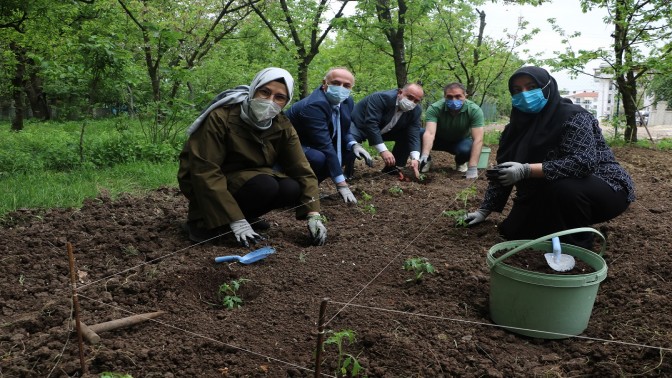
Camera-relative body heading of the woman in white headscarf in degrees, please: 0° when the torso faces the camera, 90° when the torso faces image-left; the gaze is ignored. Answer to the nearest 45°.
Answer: approximately 315°

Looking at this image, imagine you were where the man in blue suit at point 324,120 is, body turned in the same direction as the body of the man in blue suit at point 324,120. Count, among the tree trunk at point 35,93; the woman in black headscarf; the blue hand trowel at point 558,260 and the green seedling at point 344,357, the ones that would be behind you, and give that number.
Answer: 1

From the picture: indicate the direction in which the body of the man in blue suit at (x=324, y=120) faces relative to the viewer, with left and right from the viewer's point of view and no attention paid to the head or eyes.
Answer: facing the viewer and to the right of the viewer

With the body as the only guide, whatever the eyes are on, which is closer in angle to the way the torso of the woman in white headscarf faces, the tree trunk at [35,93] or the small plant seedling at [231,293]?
the small plant seedling

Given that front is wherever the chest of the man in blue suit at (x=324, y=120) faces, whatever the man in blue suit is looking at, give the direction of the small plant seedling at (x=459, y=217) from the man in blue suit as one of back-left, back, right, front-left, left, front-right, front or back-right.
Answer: front

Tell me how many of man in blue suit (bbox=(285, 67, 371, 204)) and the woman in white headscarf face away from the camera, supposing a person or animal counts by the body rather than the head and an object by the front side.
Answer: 0

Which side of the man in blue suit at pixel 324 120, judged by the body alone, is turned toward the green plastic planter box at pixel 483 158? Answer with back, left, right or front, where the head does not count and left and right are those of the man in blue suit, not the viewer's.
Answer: left

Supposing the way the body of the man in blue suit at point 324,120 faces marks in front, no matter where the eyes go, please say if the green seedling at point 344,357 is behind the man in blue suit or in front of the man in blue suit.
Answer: in front

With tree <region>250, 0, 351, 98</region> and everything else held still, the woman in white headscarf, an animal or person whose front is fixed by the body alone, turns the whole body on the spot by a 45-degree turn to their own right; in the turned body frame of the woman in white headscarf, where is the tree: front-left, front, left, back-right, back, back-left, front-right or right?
back

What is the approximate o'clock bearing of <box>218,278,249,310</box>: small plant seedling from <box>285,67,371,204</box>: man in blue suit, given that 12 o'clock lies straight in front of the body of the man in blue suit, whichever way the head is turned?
The small plant seedling is roughly at 2 o'clock from the man in blue suit.

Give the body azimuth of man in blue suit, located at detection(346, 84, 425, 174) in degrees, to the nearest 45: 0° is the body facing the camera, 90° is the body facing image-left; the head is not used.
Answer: approximately 315°

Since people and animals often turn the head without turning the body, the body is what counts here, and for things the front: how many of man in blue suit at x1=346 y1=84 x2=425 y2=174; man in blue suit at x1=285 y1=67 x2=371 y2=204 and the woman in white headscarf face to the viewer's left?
0

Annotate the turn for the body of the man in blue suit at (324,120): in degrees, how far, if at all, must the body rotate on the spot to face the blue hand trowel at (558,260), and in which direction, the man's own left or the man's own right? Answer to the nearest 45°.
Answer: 0° — they already face it

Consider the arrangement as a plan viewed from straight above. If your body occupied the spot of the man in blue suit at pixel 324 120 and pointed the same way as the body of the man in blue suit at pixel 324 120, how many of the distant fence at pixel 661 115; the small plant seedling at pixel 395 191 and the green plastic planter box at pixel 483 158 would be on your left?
3
